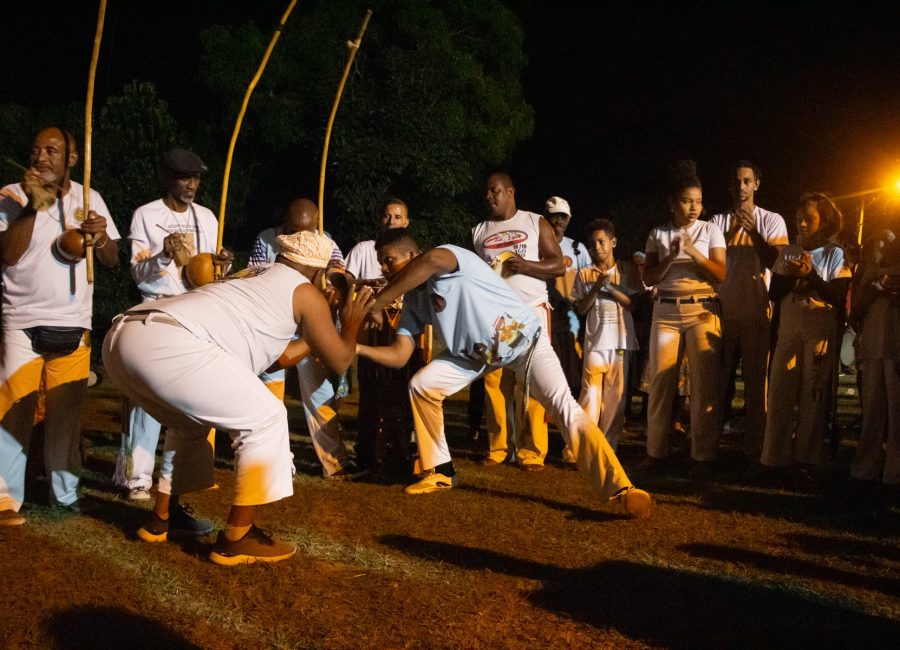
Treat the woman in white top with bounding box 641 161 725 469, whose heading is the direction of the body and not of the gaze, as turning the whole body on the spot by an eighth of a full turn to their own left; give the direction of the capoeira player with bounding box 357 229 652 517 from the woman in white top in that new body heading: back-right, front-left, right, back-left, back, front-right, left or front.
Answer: right

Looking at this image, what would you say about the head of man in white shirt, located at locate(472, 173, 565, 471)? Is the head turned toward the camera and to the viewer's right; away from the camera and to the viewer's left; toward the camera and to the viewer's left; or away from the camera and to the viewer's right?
toward the camera and to the viewer's left

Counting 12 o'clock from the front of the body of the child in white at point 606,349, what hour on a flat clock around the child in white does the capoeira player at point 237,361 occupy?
The capoeira player is roughly at 1 o'clock from the child in white.

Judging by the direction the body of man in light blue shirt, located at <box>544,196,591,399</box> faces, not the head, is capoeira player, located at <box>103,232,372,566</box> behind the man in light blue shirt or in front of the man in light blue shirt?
in front

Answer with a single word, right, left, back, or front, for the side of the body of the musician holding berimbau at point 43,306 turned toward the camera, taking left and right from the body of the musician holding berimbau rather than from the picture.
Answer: front

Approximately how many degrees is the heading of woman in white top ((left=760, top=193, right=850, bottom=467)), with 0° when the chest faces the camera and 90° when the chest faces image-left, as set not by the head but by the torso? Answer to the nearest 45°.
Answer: approximately 45°

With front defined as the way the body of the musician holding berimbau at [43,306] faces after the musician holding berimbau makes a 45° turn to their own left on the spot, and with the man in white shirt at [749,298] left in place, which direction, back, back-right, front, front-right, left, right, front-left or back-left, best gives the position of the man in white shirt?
front-left

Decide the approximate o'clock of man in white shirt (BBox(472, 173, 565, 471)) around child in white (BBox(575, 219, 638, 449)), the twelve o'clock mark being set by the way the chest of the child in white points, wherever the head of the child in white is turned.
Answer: The man in white shirt is roughly at 2 o'clock from the child in white.

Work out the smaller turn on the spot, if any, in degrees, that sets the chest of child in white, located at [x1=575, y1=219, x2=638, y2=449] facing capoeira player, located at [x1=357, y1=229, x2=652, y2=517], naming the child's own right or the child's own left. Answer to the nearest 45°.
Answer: approximately 45° to the child's own right

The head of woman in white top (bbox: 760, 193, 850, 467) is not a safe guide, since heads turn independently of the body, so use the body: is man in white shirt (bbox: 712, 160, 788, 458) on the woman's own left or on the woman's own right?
on the woman's own right

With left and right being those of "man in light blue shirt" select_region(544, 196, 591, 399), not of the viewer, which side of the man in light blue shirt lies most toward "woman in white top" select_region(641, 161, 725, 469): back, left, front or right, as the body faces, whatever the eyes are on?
left
